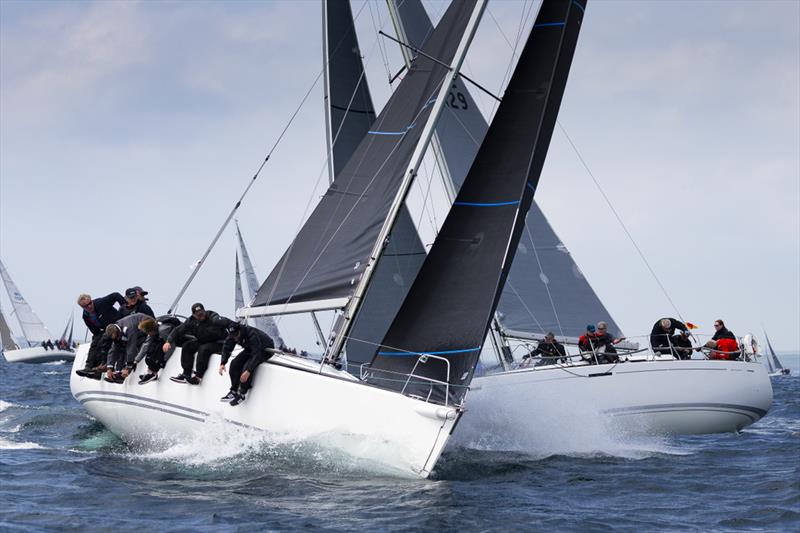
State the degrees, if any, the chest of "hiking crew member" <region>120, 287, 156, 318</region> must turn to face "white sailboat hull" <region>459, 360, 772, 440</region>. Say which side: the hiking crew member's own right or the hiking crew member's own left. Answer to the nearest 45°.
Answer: approximately 135° to the hiking crew member's own left

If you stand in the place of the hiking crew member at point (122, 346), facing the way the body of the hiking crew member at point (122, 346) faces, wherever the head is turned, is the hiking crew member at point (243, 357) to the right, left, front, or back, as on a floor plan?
left

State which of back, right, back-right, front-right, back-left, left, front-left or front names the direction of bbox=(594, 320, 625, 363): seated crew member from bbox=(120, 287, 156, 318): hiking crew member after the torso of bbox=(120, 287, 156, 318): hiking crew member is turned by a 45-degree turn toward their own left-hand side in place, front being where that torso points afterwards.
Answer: left

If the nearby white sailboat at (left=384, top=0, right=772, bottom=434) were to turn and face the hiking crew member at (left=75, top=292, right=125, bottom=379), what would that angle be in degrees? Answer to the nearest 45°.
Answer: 0° — it already faces them

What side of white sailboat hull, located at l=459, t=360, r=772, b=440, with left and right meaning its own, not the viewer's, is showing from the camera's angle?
left

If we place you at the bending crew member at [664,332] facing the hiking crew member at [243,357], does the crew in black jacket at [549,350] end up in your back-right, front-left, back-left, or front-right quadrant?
front-right

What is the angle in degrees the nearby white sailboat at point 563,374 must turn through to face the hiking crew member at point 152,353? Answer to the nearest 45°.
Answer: approximately 45° to its left

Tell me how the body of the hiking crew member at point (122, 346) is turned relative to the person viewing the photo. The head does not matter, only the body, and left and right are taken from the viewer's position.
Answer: facing the viewer and to the left of the viewer

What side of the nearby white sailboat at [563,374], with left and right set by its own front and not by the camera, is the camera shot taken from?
left

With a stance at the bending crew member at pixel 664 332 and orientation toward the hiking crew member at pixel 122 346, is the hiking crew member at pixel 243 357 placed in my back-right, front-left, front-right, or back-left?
front-left

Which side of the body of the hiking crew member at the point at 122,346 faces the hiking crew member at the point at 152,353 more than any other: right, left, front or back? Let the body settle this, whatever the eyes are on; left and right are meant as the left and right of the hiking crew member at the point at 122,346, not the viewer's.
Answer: left

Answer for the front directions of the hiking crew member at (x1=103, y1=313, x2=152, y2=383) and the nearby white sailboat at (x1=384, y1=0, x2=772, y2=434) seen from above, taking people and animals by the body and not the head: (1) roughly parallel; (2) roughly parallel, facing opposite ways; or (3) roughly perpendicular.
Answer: roughly perpendicular

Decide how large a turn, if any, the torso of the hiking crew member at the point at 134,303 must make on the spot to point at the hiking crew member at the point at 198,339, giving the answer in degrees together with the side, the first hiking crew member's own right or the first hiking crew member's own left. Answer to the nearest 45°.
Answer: approximately 45° to the first hiking crew member's own left
